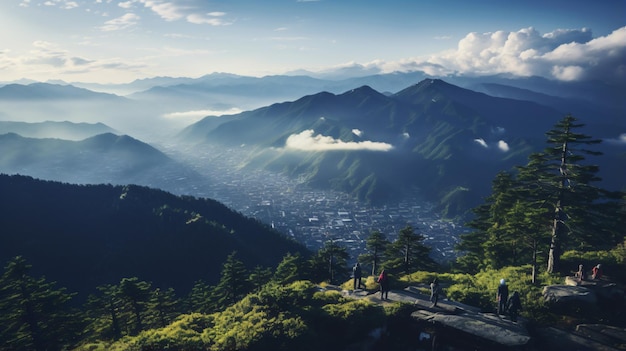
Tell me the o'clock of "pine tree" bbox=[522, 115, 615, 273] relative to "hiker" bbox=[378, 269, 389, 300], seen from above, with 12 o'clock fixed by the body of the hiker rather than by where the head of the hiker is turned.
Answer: The pine tree is roughly at 2 o'clock from the hiker.

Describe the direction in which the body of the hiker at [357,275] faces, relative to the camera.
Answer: away from the camera

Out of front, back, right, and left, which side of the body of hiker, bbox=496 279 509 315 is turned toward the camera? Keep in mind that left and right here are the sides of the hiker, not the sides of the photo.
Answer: back

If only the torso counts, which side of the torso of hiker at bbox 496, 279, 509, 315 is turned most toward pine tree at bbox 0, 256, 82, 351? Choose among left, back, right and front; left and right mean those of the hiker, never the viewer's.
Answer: left

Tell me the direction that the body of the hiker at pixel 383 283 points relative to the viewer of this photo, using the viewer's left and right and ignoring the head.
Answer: facing away from the viewer

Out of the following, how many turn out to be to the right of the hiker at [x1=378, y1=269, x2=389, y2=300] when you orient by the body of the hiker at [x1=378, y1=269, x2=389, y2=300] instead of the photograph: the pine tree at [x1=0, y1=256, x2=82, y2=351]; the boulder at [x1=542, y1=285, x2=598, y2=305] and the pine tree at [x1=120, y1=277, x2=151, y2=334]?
1

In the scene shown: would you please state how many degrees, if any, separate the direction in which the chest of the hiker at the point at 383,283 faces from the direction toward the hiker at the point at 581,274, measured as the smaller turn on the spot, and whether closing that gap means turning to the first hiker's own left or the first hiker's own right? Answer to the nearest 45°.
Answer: approximately 90° to the first hiker's own right

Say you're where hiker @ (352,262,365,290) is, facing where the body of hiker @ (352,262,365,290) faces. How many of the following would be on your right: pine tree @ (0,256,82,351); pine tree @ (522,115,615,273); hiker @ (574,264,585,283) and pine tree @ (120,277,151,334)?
2
